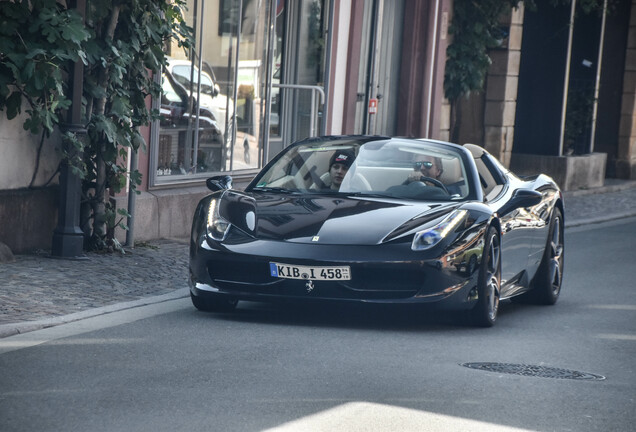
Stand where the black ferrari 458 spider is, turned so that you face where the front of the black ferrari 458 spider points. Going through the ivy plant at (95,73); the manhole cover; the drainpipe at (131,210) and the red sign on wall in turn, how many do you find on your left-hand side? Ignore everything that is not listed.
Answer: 1

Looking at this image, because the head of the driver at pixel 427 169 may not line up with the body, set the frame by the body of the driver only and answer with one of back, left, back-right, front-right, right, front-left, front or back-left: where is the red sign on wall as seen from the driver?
back-right

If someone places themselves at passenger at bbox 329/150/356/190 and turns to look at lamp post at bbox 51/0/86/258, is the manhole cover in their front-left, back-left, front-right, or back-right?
back-left

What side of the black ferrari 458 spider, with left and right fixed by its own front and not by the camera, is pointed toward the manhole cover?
front

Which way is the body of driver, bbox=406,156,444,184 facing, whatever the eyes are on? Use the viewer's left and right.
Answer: facing the viewer and to the left of the viewer

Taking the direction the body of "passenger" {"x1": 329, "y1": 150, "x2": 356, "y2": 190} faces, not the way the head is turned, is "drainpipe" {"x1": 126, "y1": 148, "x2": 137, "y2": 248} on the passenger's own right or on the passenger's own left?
on the passenger's own right

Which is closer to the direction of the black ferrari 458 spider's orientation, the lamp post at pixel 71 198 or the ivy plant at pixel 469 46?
the lamp post

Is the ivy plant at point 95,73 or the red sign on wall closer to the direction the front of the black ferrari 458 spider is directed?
the ivy plant

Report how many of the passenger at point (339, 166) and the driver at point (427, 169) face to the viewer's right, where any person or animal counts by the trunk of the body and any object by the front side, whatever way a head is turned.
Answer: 0

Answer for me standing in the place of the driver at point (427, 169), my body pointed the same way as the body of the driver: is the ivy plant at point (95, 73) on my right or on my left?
on my right

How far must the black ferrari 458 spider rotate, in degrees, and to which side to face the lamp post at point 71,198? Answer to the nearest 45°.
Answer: approximately 90° to its right

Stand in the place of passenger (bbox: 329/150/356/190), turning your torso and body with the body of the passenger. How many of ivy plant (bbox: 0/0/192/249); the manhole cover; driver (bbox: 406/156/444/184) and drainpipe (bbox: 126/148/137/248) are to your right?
2

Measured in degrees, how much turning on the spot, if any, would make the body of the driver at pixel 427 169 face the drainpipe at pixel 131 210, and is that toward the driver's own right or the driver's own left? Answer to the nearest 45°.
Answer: approximately 90° to the driver's own right

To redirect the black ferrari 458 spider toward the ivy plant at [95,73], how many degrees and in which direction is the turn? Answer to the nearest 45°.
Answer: approximately 90° to its right

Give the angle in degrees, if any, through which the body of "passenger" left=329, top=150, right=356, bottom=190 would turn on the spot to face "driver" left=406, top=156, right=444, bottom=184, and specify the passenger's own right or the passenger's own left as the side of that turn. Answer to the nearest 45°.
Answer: approximately 135° to the passenger's own left

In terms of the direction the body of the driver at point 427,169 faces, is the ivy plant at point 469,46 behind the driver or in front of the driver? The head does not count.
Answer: behind
